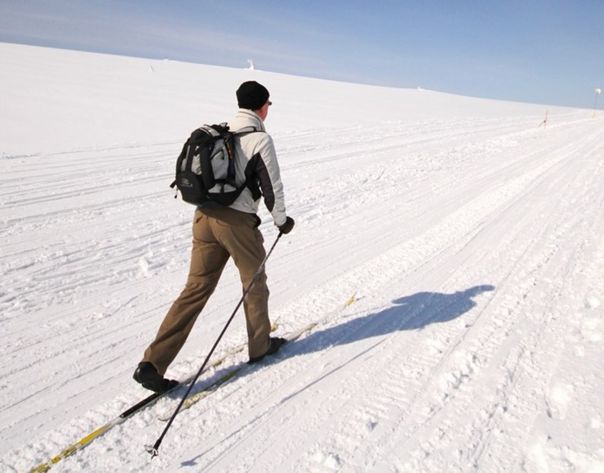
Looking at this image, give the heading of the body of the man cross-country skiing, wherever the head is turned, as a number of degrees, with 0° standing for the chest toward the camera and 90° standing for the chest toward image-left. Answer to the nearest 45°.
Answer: approximately 225°
